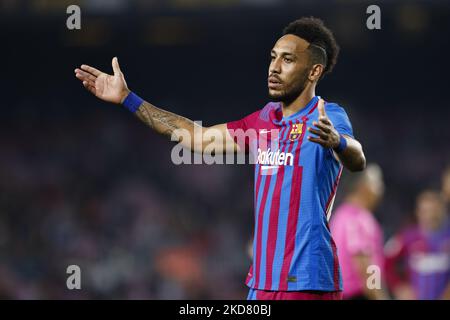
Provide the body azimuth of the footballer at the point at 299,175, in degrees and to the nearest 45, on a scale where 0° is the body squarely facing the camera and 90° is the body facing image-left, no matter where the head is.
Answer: approximately 45°

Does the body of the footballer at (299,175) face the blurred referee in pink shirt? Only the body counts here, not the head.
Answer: no
